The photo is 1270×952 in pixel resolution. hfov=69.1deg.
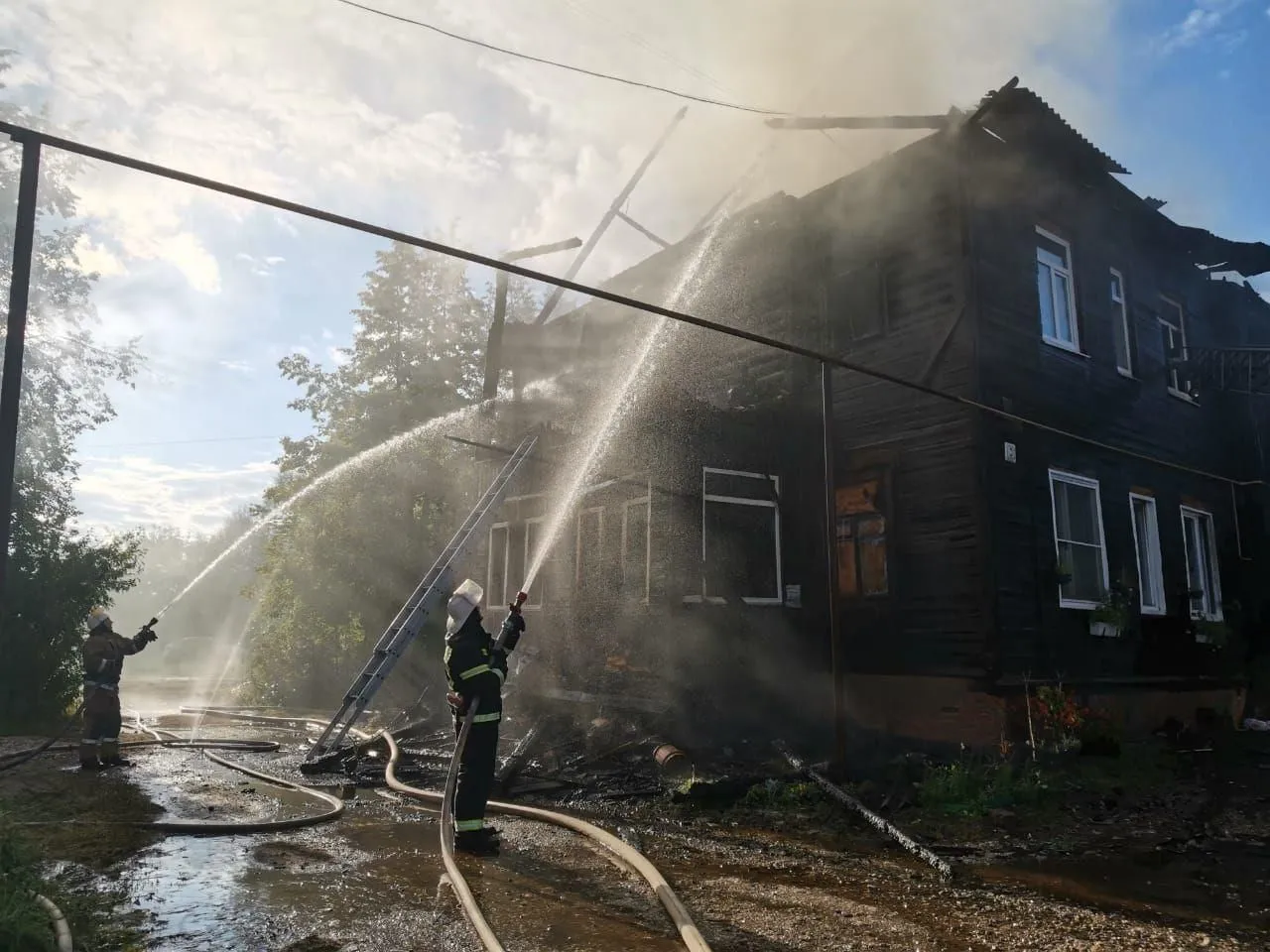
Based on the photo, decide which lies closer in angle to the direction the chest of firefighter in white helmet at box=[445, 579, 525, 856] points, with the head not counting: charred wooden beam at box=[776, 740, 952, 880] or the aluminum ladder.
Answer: the charred wooden beam

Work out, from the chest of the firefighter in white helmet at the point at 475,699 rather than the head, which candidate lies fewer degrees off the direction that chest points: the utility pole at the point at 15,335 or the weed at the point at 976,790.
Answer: the weed

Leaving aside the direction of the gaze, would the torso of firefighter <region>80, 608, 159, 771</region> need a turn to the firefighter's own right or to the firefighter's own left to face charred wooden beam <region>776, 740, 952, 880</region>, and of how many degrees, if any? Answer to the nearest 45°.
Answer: approximately 45° to the firefighter's own right

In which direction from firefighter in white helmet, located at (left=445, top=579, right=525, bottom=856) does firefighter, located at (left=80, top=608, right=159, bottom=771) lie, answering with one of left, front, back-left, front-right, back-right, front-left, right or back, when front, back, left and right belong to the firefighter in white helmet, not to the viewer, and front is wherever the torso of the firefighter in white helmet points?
back-left

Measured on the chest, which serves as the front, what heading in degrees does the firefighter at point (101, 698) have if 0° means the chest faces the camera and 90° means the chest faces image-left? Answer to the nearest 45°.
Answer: approximately 270°
